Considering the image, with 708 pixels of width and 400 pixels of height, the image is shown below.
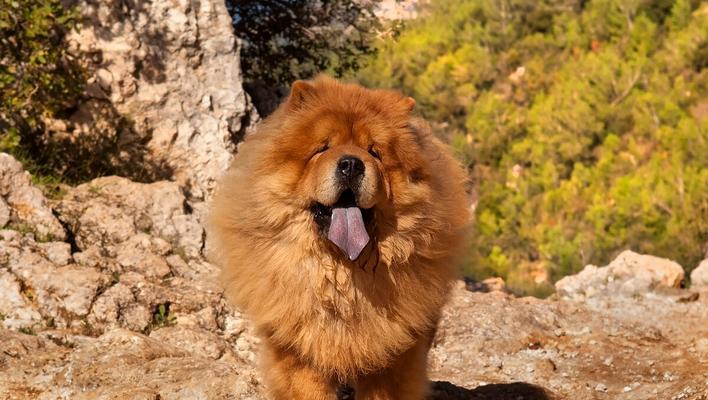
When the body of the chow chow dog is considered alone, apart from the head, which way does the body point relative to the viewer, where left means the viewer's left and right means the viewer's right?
facing the viewer

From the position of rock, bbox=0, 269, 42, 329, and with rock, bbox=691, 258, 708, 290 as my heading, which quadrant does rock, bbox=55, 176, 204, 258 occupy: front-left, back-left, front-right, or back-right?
front-left

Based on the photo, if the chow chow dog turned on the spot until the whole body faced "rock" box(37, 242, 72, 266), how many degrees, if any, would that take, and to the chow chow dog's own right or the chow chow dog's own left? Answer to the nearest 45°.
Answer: approximately 135° to the chow chow dog's own right

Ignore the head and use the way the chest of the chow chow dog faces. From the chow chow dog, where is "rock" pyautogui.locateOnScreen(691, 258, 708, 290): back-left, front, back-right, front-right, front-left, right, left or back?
back-left

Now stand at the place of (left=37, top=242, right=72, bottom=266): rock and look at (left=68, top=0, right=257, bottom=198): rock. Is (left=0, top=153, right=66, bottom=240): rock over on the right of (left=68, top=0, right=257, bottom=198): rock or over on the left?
left

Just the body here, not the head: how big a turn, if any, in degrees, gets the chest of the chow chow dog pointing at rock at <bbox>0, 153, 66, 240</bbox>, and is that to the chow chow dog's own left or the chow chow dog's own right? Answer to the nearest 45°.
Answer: approximately 135° to the chow chow dog's own right

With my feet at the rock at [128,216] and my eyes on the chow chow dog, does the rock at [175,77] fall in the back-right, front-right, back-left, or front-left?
back-left

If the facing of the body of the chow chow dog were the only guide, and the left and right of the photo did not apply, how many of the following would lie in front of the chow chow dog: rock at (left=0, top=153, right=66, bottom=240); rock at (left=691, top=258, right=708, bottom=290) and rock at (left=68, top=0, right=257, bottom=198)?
0

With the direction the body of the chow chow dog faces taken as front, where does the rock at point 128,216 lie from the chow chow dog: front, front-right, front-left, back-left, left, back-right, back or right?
back-right

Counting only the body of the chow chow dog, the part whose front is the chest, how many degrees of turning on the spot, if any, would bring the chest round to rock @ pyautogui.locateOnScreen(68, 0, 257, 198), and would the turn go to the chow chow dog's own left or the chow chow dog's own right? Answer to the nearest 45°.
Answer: approximately 135° to the chow chow dog's own right

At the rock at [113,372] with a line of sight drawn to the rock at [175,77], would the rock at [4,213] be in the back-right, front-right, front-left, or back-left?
front-left

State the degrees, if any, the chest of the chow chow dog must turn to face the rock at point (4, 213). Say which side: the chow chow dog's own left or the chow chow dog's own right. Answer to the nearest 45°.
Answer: approximately 135° to the chow chow dog's own right

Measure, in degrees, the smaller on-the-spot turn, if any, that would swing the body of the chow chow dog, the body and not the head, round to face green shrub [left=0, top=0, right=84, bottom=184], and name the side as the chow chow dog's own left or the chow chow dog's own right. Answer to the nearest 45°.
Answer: approximately 135° to the chow chow dog's own right
